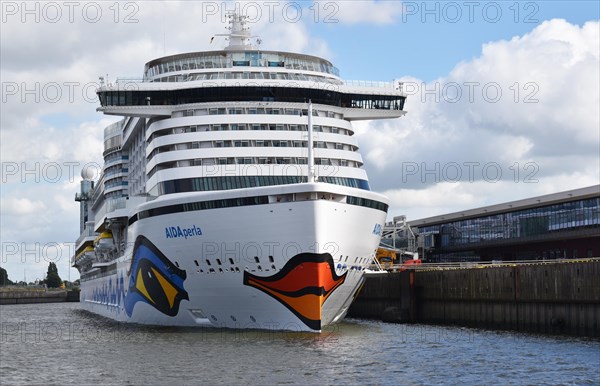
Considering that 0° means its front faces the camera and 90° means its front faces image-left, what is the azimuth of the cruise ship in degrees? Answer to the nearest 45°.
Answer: approximately 315°
